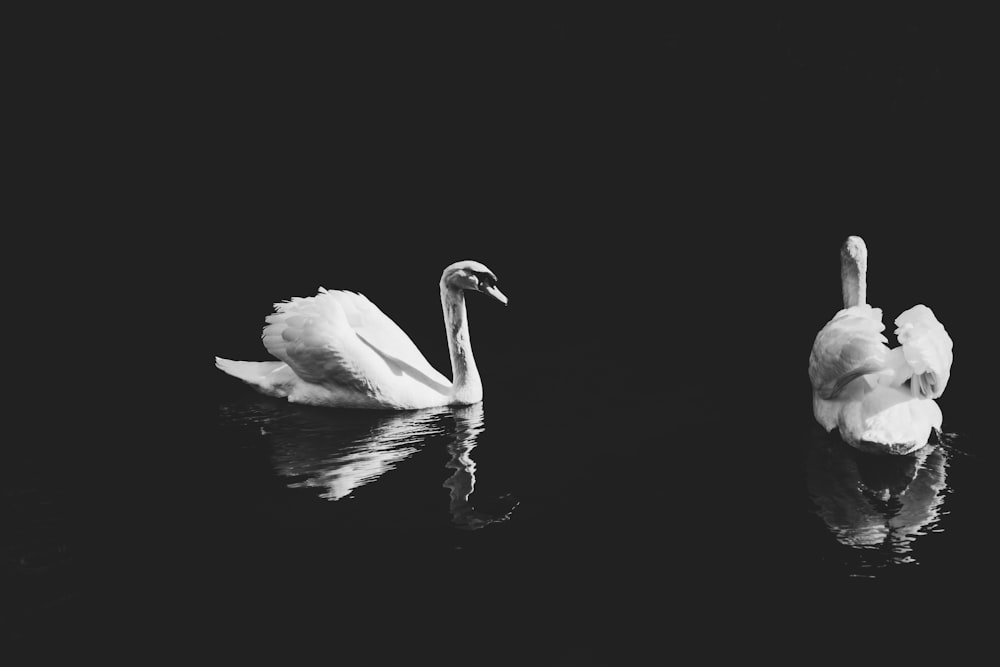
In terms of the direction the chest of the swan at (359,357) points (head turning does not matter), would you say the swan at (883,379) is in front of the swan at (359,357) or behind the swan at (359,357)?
in front

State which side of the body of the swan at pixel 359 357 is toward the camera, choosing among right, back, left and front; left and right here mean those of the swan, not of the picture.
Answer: right
